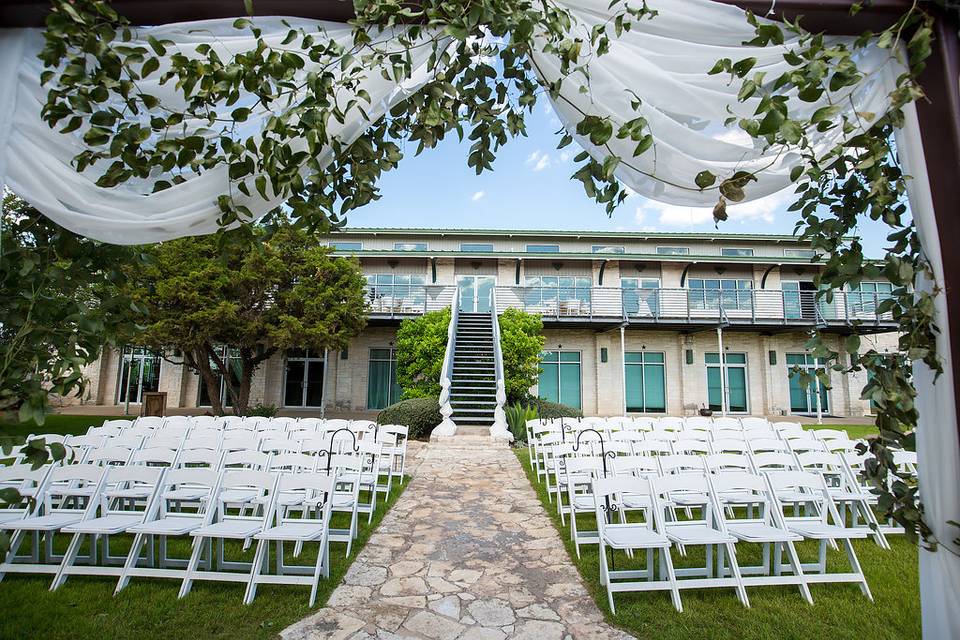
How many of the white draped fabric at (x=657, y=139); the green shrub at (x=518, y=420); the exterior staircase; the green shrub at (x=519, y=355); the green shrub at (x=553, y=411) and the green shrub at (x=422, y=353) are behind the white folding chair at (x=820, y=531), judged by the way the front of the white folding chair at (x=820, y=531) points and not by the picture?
5

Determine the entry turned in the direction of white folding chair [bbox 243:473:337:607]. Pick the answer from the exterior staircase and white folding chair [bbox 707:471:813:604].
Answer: the exterior staircase

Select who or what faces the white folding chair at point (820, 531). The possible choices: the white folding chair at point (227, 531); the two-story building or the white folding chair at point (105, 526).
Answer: the two-story building

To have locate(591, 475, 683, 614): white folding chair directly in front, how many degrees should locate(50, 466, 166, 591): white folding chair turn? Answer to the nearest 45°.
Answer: approximately 90° to its left

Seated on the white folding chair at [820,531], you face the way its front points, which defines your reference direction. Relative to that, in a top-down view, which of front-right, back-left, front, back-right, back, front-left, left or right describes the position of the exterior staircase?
back

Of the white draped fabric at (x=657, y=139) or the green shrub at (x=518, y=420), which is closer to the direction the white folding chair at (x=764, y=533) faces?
the white draped fabric

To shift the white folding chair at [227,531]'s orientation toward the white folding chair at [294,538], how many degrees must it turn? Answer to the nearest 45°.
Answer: approximately 90° to its left

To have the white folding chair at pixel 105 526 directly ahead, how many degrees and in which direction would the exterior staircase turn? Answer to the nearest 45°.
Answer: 0° — it already faces it

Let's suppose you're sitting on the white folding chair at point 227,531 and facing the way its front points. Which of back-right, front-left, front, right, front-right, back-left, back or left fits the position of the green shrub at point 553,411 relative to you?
back

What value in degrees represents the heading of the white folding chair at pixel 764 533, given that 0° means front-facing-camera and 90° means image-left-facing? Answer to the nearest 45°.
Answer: approximately 315°

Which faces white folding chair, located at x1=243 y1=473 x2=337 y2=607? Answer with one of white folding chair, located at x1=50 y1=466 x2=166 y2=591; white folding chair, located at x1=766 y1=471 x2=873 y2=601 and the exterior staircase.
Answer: the exterior staircase

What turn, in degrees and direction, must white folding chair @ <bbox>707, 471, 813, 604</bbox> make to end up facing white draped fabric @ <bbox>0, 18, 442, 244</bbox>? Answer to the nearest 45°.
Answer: approximately 90° to its right
